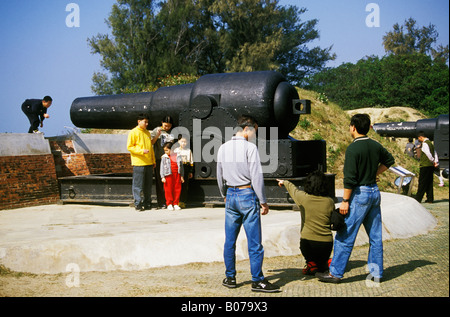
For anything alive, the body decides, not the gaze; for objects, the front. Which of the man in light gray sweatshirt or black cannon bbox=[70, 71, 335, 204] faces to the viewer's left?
the black cannon

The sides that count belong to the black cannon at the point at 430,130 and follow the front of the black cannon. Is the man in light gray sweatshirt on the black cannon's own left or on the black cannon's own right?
on the black cannon's own left

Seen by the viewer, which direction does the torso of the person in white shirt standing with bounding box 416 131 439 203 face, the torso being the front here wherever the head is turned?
to the viewer's left

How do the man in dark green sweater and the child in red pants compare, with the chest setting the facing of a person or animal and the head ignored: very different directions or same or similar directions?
very different directions

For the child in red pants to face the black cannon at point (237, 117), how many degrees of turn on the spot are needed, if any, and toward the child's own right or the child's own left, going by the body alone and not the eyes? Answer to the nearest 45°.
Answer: approximately 90° to the child's own left

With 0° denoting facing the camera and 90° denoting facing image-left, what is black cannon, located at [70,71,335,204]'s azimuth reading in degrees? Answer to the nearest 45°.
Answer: approximately 90°

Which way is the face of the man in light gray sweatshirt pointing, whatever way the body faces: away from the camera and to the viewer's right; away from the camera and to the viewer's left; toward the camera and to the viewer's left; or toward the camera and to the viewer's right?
away from the camera and to the viewer's right

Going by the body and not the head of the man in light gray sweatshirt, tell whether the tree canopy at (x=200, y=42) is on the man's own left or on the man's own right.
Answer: on the man's own left

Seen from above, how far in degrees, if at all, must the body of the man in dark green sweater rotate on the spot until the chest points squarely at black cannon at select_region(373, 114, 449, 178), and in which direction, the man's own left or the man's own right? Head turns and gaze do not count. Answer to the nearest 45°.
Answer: approximately 45° to the man's own right

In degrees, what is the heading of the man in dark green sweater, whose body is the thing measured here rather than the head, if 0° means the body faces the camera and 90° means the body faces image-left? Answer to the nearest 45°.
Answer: approximately 135°

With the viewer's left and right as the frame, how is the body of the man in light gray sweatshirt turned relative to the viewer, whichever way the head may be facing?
facing away from the viewer and to the right of the viewer
